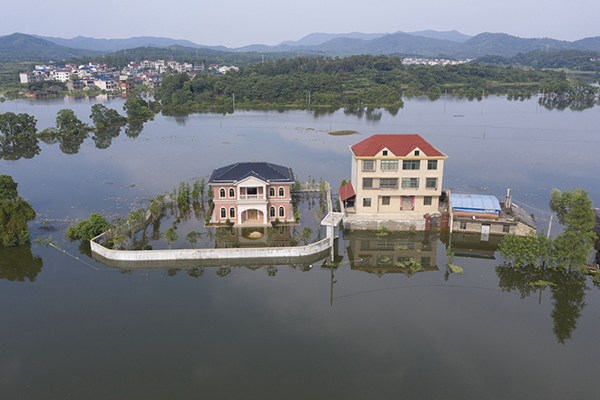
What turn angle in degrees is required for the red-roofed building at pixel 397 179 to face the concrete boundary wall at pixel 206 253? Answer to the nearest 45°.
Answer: approximately 45° to its right

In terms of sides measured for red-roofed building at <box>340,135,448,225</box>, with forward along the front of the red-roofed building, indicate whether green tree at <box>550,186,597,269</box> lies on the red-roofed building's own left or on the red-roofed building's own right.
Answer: on the red-roofed building's own left

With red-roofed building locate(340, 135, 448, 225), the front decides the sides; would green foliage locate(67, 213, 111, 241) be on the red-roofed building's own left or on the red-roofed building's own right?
on the red-roofed building's own right

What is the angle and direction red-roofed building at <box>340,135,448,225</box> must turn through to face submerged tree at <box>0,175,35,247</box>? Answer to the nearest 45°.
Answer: approximately 90° to its right

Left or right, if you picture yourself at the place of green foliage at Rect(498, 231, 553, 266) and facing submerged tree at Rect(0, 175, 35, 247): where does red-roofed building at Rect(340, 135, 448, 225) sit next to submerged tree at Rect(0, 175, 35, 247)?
right

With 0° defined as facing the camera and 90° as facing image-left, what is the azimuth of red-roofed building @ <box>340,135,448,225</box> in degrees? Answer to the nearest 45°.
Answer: approximately 0°
